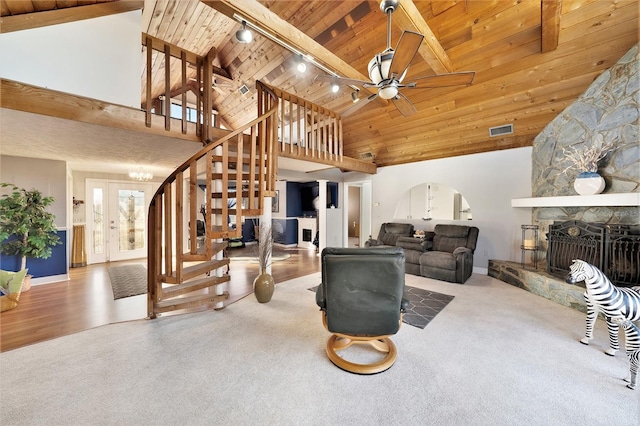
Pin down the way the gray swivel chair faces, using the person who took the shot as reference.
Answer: facing away from the viewer

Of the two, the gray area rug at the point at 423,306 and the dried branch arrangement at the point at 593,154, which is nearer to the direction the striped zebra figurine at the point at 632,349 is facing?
the gray area rug

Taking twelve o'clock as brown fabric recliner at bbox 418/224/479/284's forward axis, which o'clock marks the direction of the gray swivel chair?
The gray swivel chair is roughly at 11 o'clock from the brown fabric recliner.

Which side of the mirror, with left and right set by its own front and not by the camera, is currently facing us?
front

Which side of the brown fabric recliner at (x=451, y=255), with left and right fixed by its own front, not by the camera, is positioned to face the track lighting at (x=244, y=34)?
front

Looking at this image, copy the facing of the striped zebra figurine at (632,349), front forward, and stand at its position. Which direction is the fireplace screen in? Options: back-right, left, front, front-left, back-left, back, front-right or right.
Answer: right

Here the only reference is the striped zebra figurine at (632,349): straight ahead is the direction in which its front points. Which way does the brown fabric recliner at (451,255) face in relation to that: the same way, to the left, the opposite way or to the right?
to the left

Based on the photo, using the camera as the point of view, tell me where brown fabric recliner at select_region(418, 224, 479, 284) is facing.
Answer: facing the viewer and to the left of the viewer

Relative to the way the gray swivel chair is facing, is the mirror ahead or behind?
ahead

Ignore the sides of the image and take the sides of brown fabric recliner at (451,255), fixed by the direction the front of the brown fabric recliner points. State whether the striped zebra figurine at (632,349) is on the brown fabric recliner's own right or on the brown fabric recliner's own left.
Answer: on the brown fabric recliner's own left

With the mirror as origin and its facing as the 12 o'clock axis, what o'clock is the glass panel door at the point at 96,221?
The glass panel door is roughly at 2 o'clock from the mirror.
